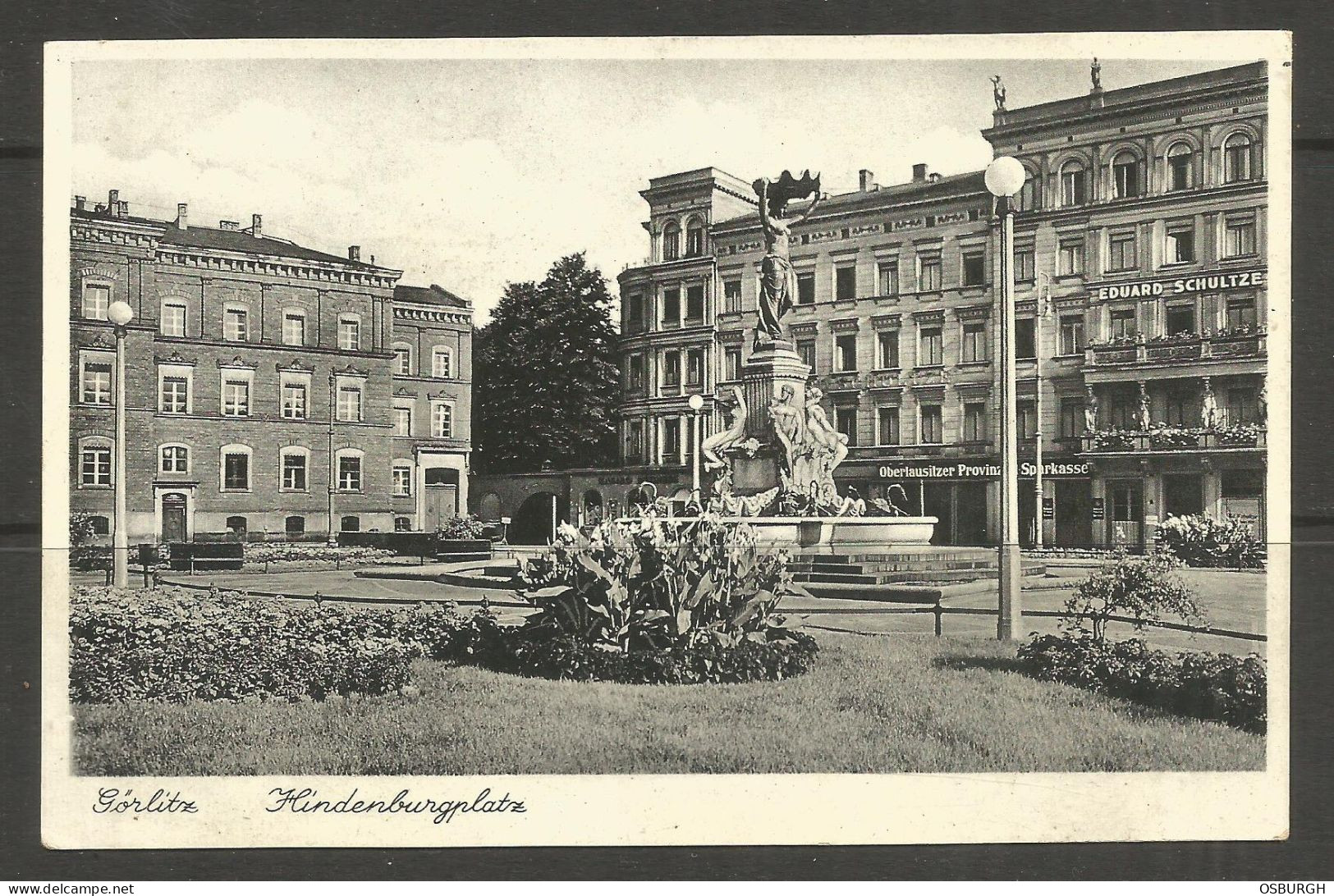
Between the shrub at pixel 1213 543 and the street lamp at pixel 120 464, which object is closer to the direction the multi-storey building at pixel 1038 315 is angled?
the street lamp

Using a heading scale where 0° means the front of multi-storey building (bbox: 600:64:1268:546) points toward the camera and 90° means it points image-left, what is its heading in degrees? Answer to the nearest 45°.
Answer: approximately 45°
